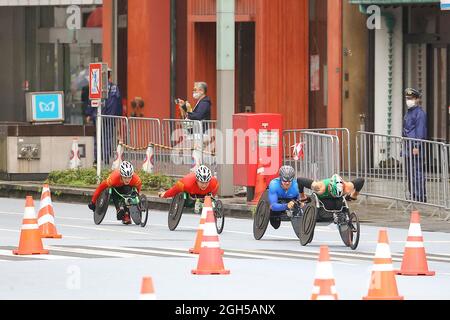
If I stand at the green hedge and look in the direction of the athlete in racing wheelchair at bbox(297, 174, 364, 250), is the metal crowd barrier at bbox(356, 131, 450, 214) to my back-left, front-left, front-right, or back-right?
front-left

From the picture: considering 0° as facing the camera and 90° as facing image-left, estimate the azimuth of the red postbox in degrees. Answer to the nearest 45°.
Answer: approximately 315°

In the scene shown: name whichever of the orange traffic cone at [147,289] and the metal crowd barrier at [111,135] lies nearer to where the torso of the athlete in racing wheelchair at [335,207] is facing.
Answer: the orange traffic cone

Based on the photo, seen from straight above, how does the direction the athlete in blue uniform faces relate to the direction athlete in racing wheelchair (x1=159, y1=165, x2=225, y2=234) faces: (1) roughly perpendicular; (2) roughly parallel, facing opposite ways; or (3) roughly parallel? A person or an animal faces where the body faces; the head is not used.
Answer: roughly parallel
